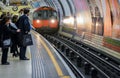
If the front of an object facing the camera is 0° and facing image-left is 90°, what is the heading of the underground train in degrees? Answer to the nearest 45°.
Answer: approximately 0°

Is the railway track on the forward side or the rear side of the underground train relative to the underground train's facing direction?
on the forward side
